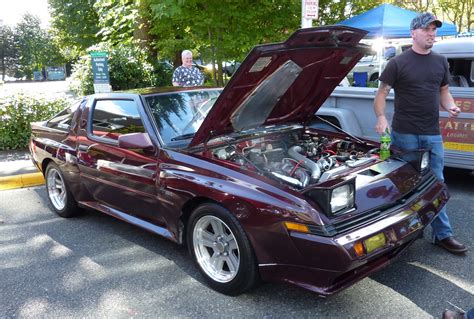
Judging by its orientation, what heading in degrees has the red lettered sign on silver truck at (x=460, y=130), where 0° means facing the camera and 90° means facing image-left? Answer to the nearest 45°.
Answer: approximately 0°

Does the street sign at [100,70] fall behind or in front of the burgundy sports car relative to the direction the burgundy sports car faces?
behind

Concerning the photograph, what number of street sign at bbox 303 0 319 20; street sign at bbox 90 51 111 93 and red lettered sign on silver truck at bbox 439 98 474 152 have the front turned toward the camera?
3

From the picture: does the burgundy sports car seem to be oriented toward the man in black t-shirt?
no

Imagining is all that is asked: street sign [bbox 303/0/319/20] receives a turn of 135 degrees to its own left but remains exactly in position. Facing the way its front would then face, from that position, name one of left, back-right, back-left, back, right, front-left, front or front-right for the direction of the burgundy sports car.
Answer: back-right

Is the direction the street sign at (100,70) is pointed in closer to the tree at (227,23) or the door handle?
the door handle

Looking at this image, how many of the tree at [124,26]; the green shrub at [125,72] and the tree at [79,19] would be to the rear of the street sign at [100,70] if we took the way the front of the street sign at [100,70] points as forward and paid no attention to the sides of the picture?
3

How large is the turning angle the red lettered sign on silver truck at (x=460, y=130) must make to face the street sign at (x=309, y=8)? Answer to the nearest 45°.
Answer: approximately 135° to its right

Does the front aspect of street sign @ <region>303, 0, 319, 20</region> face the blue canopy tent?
no

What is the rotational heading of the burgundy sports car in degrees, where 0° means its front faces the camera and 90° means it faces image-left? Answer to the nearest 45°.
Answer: approximately 315°

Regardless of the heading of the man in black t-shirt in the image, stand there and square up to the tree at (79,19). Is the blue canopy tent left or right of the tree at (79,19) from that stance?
right

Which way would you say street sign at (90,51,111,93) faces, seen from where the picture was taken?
facing the viewer

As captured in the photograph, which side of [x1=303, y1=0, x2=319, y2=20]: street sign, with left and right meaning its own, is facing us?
front

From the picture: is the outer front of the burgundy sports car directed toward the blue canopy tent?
no

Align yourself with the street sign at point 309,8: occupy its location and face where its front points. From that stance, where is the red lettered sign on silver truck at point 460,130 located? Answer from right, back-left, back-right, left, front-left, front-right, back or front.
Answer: front-left

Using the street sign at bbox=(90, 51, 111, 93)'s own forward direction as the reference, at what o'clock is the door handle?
The door handle is roughly at 12 o'clock from the street sign.

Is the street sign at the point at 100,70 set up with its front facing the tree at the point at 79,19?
no

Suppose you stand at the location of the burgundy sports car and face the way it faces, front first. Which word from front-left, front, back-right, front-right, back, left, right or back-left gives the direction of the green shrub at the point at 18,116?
back
